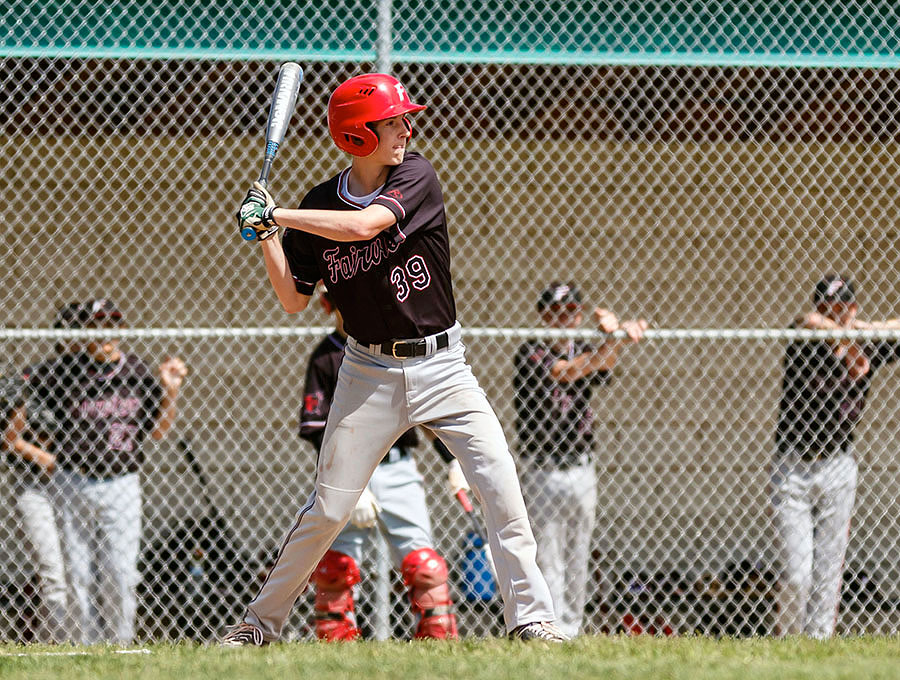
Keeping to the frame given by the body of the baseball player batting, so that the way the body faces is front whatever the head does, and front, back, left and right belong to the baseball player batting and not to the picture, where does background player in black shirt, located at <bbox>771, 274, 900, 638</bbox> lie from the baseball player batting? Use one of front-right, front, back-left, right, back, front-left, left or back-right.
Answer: back-left

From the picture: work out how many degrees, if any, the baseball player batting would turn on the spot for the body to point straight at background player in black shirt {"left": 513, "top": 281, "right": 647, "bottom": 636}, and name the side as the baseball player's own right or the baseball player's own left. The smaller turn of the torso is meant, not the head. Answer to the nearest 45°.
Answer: approximately 180°

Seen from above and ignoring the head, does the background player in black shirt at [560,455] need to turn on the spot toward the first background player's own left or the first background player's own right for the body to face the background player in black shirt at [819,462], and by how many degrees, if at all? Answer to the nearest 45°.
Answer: approximately 45° to the first background player's own left

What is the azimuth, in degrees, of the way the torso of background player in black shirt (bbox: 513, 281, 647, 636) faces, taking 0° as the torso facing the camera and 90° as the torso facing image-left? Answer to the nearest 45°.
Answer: approximately 315°

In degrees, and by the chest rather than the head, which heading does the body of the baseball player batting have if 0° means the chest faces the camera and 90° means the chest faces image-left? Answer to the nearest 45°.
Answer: approximately 0°

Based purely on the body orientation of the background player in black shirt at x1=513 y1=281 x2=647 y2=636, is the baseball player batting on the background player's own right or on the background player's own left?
on the background player's own right

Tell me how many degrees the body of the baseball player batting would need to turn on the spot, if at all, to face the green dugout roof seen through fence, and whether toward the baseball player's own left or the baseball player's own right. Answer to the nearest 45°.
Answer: approximately 180°
